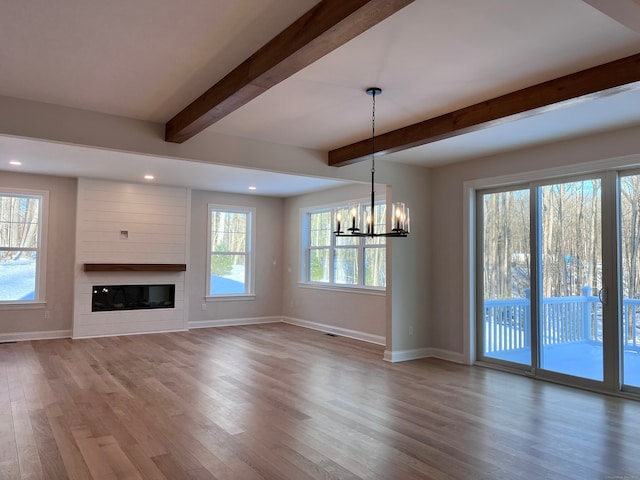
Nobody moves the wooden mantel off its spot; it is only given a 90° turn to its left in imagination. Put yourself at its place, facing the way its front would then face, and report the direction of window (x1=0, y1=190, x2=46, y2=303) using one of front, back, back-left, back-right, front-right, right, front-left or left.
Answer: back

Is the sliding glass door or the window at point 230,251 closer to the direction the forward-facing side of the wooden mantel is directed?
the sliding glass door

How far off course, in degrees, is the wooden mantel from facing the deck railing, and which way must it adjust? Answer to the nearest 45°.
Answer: approximately 45° to its left

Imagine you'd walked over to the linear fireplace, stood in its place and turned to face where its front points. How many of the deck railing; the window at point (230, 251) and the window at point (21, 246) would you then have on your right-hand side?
1

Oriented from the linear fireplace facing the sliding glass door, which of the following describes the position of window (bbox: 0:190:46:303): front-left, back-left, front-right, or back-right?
back-right

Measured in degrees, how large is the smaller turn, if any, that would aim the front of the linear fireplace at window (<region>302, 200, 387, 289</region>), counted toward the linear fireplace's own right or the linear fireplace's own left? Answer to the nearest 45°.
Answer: approximately 90° to the linear fireplace's own left

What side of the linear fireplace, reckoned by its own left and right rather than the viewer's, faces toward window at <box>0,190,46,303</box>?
right

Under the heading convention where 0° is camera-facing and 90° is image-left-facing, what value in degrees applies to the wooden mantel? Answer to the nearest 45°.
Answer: approximately 0°

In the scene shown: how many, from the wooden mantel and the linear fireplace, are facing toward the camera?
2

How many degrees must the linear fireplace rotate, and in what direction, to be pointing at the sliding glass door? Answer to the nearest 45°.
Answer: approximately 45° to its left

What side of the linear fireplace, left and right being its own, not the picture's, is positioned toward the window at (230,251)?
left
